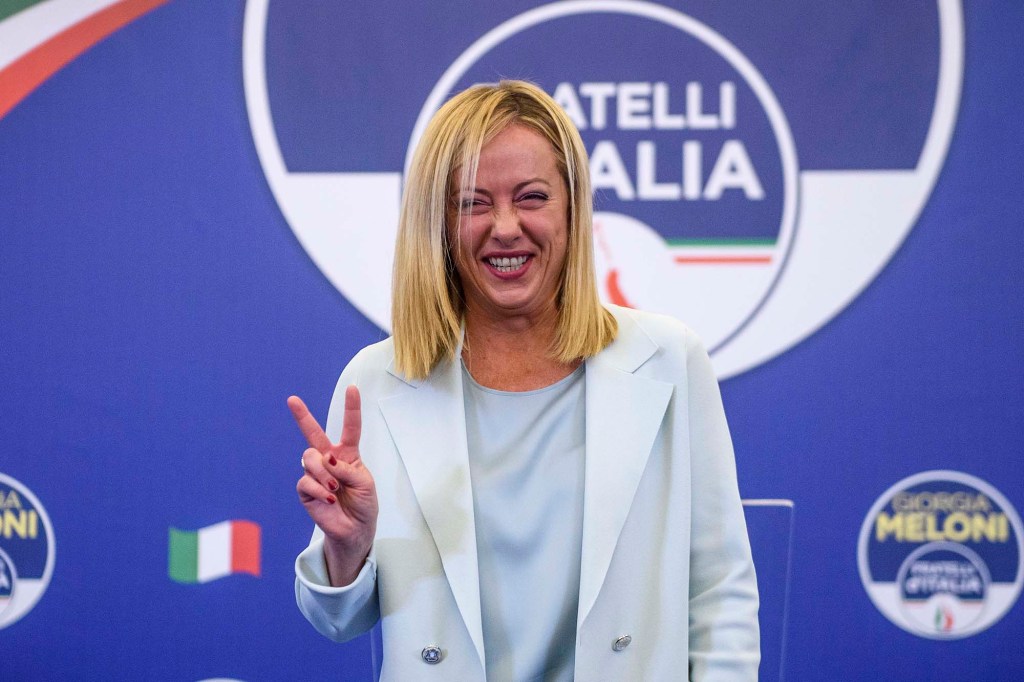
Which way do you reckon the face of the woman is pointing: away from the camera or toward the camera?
toward the camera

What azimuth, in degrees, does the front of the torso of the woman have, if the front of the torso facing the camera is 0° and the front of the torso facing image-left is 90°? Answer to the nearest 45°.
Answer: approximately 0°
